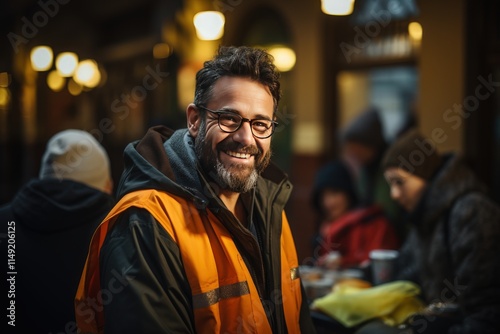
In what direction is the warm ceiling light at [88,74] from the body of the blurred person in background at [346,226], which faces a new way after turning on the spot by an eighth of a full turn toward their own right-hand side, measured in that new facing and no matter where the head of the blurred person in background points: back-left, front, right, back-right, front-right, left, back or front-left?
front-right

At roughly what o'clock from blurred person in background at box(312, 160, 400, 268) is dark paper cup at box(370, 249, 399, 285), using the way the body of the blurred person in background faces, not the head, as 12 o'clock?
The dark paper cup is roughly at 10 o'clock from the blurred person in background.

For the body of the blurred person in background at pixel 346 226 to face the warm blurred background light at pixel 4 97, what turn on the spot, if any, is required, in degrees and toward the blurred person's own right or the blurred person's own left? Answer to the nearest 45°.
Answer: approximately 90° to the blurred person's own right

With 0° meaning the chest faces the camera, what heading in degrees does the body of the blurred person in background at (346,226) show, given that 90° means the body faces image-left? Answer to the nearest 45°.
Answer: approximately 45°

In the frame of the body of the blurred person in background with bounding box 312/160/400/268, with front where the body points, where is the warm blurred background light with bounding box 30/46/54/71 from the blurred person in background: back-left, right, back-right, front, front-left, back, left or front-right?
right

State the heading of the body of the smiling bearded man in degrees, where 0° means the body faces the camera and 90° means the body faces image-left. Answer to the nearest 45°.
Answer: approximately 315°

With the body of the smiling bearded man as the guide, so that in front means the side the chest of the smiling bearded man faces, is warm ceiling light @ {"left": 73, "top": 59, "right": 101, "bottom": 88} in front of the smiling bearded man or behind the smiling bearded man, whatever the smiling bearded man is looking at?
behind

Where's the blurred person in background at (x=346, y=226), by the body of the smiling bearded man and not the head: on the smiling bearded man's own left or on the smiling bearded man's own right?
on the smiling bearded man's own left

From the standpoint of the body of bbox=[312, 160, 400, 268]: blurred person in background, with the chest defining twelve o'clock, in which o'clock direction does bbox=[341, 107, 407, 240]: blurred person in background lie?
bbox=[341, 107, 407, 240]: blurred person in background is roughly at 5 o'clock from bbox=[312, 160, 400, 268]: blurred person in background.

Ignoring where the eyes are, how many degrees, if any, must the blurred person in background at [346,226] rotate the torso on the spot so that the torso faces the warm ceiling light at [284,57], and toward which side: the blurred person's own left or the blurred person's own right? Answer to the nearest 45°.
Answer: approximately 135° to the blurred person's own right

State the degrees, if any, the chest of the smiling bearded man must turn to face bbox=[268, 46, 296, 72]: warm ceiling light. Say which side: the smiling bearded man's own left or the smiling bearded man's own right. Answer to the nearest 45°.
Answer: approximately 135° to the smiling bearded man's own left
